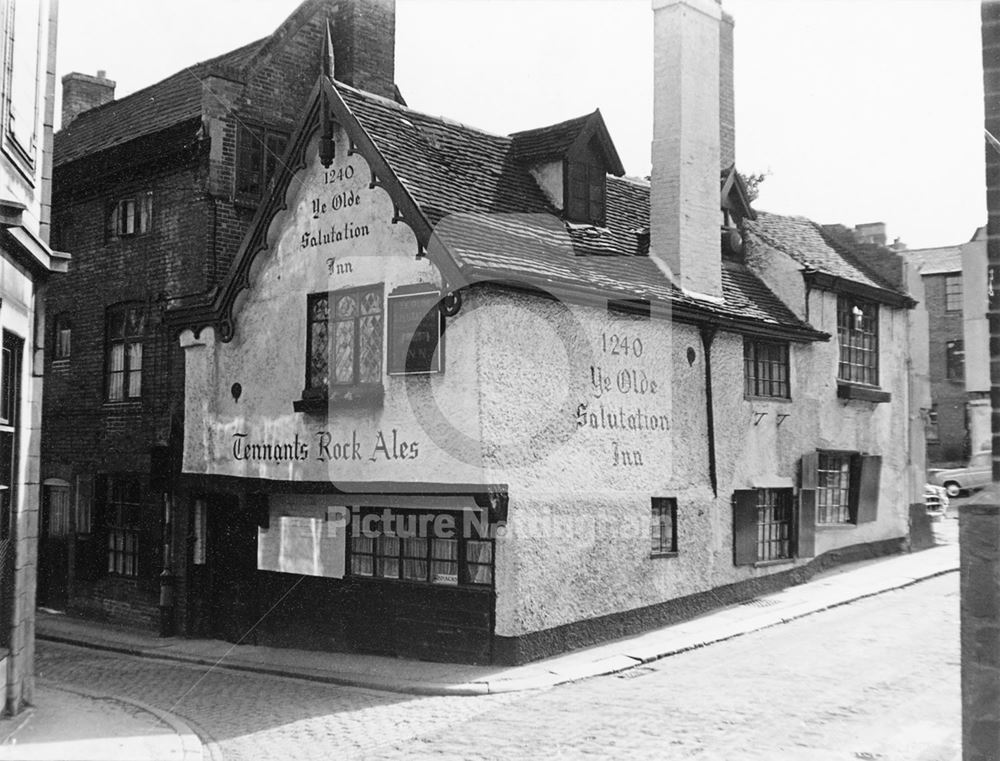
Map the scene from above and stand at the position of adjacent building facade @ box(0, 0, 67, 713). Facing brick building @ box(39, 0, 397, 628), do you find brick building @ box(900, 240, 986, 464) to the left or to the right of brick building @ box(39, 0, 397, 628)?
right

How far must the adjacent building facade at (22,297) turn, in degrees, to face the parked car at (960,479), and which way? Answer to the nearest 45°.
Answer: approximately 45° to its left

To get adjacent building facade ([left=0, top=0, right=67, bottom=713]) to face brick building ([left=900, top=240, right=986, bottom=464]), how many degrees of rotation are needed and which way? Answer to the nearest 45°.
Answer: approximately 45° to its left

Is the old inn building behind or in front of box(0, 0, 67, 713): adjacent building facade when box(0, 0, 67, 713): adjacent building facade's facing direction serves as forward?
in front

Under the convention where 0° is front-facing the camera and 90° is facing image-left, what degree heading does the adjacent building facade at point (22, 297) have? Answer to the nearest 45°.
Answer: approximately 270°

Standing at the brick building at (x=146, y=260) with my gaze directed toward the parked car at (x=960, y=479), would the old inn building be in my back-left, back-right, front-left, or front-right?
front-right
